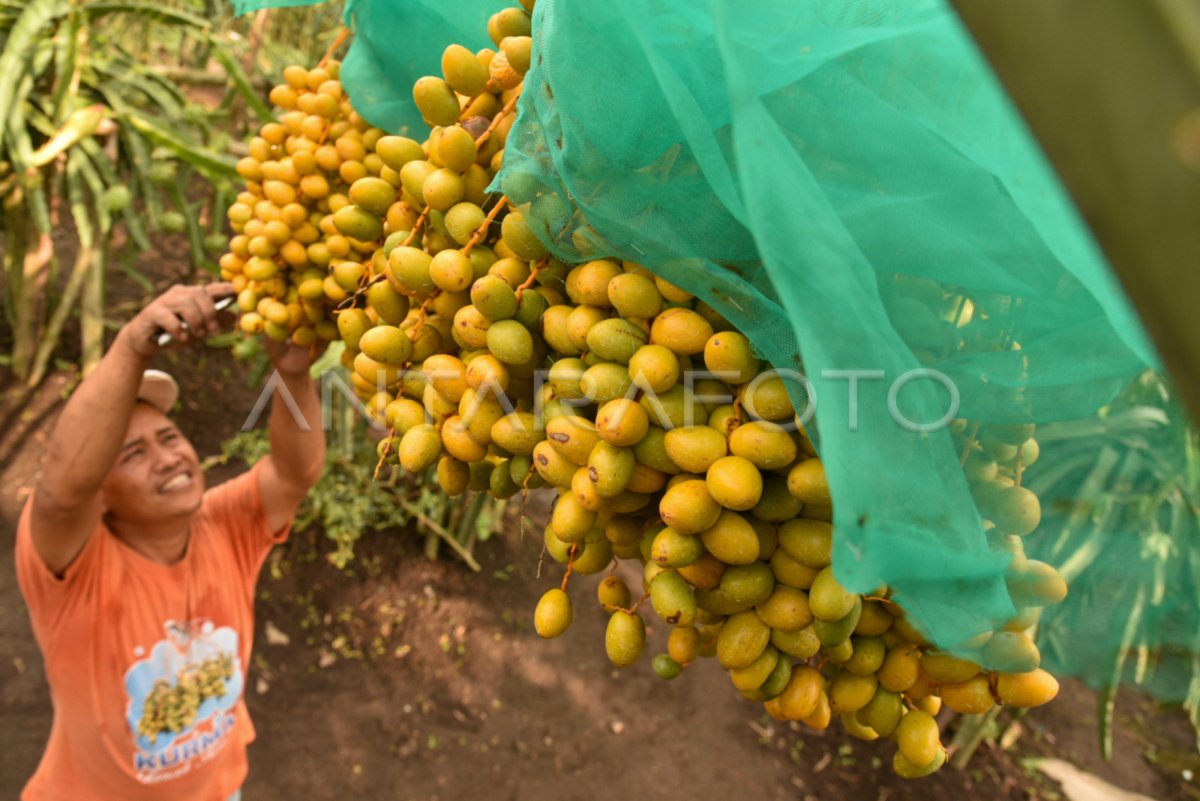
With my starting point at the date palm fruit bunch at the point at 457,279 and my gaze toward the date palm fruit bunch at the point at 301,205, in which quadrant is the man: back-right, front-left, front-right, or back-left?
front-left

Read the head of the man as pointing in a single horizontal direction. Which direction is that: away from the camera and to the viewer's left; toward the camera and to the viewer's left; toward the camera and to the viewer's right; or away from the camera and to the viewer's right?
toward the camera and to the viewer's right

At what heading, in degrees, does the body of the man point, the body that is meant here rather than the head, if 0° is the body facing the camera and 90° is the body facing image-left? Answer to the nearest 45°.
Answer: approximately 315°

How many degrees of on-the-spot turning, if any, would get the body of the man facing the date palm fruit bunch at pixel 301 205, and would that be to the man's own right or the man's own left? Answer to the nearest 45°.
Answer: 0° — they already face it

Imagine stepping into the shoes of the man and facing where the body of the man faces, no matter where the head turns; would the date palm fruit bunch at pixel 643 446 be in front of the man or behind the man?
in front

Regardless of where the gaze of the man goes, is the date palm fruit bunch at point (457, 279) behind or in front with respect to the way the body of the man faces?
in front
